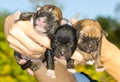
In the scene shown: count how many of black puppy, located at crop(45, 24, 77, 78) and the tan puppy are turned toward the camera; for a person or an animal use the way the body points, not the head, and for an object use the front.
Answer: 2

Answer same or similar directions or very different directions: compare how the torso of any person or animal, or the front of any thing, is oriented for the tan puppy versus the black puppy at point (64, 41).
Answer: same or similar directions

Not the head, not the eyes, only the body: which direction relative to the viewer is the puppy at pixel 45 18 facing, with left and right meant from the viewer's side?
facing the viewer and to the left of the viewer

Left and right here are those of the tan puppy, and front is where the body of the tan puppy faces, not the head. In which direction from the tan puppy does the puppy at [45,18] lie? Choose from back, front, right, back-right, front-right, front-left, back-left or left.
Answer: right

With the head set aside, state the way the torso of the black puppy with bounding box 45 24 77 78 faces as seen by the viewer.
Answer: toward the camera

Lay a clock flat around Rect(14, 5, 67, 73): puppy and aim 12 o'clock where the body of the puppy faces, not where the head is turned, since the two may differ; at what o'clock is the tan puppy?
The tan puppy is roughly at 8 o'clock from the puppy.

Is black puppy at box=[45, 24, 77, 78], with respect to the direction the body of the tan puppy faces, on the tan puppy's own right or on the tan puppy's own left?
on the tan puppy's own right

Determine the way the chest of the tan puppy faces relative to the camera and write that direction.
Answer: toward the camera

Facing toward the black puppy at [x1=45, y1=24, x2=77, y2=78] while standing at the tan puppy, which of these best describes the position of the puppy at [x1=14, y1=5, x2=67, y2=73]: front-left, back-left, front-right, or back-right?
front-right
